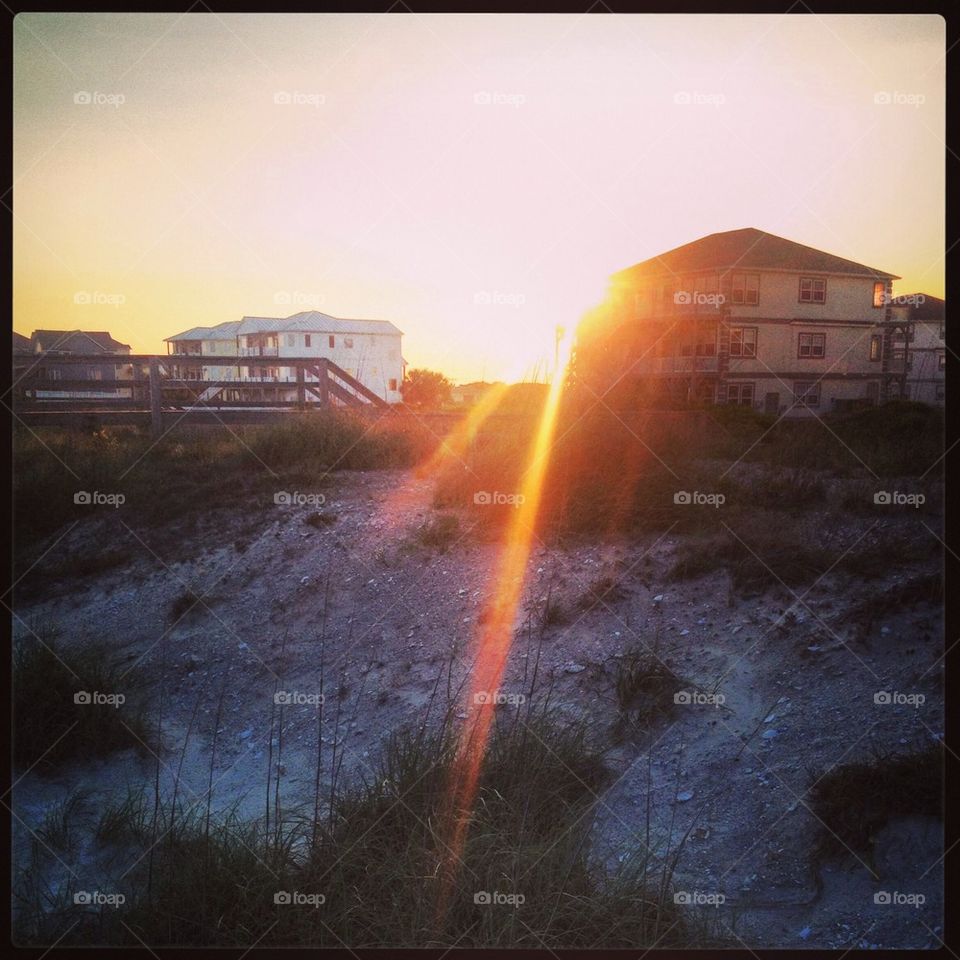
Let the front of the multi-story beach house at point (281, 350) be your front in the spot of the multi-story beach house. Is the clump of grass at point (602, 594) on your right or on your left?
on your left

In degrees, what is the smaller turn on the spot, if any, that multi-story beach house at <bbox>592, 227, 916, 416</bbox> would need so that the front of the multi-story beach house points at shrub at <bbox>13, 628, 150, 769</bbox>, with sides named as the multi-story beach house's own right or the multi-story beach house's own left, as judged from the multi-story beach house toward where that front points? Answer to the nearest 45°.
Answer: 0° — it already faces it

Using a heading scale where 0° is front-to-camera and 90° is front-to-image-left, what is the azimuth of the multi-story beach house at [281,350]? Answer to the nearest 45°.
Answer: approximately 45°

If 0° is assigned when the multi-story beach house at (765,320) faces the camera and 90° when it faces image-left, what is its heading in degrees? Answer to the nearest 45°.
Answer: approximately 45°
